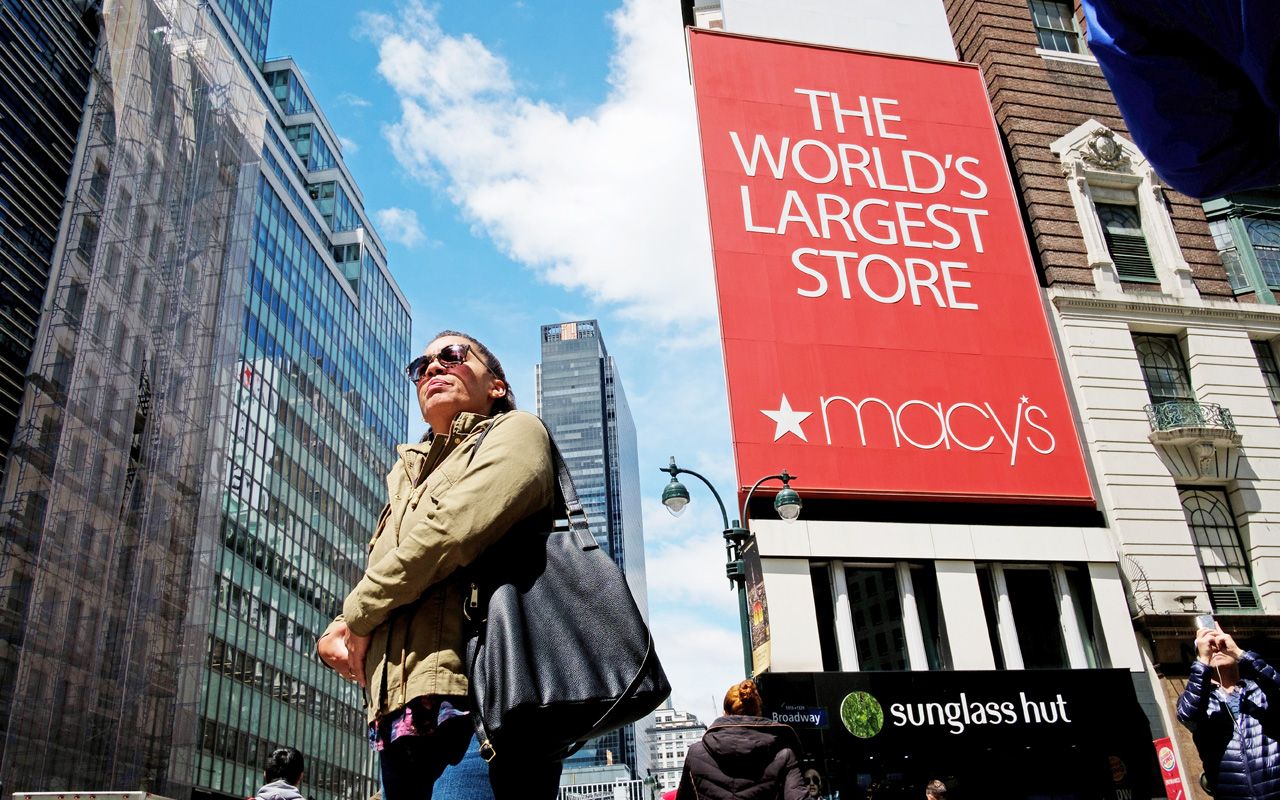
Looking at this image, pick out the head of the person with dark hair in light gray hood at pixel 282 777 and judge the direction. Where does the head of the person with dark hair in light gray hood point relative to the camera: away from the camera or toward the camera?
away from the camera

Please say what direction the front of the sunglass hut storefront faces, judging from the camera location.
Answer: facing the viewer

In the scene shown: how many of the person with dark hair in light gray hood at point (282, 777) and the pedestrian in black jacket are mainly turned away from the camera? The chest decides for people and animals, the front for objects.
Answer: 2

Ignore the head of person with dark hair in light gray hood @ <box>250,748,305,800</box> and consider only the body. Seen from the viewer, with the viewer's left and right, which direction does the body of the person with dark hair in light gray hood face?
facing away from the viewer

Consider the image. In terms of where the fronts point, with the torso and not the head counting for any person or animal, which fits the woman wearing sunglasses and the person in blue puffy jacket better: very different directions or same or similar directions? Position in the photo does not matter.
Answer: same or similar directions

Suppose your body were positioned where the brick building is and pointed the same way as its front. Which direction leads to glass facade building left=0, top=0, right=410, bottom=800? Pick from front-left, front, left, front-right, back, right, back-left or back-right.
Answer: right

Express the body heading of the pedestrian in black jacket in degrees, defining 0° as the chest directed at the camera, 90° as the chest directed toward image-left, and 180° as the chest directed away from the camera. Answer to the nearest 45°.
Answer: approximately 180°

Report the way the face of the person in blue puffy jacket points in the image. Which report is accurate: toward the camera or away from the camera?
toward the camera

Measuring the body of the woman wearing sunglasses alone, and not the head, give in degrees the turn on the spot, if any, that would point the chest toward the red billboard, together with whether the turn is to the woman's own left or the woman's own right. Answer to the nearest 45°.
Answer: approximately 180°

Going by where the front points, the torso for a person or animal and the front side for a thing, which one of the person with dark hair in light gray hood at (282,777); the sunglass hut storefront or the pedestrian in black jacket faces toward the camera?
the sunglass hut storefront

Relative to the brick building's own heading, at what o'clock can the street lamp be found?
The street lamp is roughly at 1 o'clock from the brick building.

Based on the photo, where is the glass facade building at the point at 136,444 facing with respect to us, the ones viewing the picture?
facing the viewer and to the right of the viewer

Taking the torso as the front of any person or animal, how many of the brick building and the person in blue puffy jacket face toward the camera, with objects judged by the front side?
2

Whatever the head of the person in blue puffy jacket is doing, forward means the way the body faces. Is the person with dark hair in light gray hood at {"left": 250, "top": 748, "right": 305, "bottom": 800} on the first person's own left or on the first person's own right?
on the first person's own right

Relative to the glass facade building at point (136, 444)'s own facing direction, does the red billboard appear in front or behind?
in front
